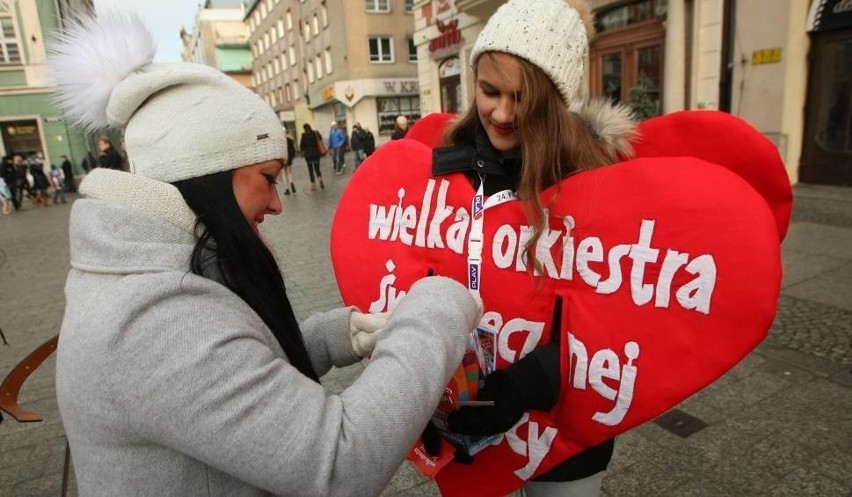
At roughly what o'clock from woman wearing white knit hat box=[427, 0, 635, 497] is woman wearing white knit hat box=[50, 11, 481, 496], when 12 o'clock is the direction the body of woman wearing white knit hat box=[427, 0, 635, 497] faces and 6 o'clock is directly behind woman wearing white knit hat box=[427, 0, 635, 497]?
woman wearing white knit hat box=[50, 11, 481, 496] is roughly at 12 o'clock from woman wearing white knit hat box=[427, 0, 635, 497].

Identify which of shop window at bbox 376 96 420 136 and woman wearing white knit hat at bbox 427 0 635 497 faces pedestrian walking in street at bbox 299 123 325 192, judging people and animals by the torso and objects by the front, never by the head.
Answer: the shop window

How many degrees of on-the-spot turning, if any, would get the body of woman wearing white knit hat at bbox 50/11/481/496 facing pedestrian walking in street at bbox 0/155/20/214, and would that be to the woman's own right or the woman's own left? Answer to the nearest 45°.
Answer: approximately 90° to the woman's own left

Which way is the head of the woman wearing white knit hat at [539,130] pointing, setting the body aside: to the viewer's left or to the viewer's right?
to the viewer's left

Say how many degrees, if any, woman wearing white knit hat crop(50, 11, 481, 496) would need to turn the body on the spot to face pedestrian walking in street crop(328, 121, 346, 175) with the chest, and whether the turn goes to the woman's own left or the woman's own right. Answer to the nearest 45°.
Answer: approximately 90° to the woman's own left

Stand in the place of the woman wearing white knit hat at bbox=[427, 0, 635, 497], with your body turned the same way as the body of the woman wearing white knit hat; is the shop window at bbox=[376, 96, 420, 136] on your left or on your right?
on your right

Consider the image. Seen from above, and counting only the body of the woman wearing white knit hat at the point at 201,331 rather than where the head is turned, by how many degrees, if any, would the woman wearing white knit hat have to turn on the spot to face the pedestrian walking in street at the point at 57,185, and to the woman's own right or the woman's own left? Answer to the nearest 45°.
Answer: approximately 90° to the woman's own left

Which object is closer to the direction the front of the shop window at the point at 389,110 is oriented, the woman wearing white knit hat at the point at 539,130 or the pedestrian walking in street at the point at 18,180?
the woman wearing white knit hat

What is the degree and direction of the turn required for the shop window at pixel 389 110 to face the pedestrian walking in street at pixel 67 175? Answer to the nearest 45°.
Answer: approximately 45° to its right

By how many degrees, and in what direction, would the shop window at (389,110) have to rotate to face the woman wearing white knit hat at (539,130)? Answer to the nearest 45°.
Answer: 0° — it already faces them

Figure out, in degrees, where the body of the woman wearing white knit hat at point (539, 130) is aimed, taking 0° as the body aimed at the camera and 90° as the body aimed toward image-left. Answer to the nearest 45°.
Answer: approximately 45°

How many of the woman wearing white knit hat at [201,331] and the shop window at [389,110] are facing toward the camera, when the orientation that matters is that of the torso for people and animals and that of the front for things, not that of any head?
1

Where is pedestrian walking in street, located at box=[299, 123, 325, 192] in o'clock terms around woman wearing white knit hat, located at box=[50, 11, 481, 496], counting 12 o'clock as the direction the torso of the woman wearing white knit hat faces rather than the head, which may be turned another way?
The pedestrian walking in street is roughly at 9 o'clock from the woman wearing white knit hat.

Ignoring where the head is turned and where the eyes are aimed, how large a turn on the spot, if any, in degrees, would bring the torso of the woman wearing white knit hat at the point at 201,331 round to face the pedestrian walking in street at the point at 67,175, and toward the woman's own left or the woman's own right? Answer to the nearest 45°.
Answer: approximately 90° to the woman's own left

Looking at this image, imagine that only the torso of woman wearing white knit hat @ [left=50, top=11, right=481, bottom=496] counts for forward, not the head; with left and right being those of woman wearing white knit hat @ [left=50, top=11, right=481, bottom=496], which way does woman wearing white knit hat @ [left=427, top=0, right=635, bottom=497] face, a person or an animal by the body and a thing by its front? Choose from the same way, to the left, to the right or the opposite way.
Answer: the opposite way

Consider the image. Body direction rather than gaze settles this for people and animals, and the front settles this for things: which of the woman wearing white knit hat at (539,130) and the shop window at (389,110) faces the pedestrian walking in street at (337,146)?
the shop window

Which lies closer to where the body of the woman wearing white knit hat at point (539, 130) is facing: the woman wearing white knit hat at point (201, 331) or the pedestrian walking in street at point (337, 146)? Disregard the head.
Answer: the woman wearing white knit hat
